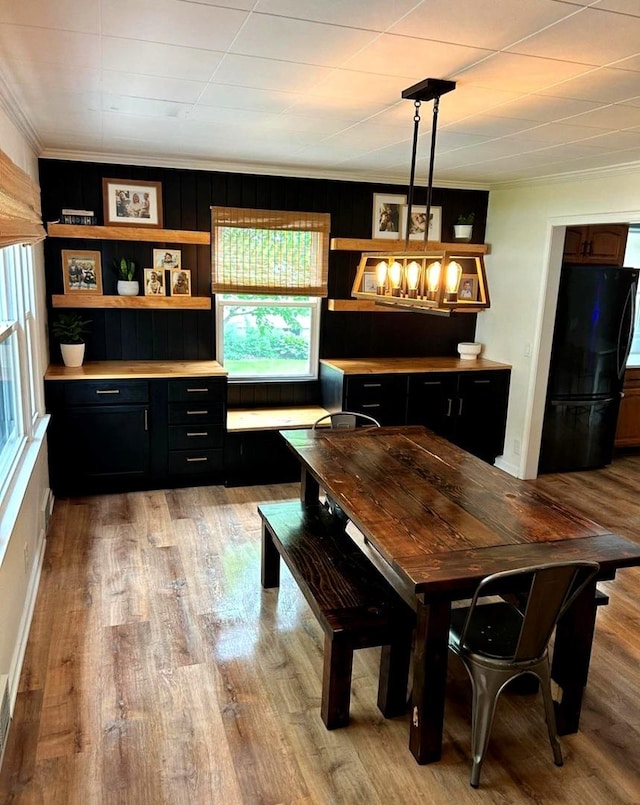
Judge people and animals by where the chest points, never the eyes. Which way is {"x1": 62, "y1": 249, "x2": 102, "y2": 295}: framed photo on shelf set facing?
toward the camera

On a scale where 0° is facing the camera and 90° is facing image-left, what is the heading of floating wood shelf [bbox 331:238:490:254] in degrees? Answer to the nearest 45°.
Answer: approximately 0°

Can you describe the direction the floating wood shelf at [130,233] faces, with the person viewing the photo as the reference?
facing the viewer

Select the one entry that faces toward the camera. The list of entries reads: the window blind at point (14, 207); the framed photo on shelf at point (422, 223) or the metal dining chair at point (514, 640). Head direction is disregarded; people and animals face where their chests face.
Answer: the framed photo on shelf

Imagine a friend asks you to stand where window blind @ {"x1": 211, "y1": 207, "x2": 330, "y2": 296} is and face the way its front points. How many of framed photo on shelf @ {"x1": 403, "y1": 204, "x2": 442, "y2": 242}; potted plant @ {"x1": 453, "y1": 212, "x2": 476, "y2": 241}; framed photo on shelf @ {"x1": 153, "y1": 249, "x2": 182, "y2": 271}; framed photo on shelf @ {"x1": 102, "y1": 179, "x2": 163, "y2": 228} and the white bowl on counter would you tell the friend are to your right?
2

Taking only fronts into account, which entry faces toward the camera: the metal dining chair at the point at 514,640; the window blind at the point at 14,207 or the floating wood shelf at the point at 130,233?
the floating wood shelf

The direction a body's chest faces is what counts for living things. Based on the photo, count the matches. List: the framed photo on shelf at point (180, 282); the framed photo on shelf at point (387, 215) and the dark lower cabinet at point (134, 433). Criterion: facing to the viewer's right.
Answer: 0

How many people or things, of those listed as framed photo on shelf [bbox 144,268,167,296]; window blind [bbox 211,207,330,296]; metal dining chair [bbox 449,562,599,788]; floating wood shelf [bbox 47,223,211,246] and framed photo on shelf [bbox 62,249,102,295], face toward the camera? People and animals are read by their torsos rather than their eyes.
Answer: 4

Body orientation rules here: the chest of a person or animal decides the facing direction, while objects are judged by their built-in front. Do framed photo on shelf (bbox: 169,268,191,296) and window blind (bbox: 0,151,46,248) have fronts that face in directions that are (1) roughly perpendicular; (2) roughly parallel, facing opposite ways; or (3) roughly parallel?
roughly perpendicular

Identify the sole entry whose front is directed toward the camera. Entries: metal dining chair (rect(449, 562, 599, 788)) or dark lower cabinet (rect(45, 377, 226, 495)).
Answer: the dark lower cabinet

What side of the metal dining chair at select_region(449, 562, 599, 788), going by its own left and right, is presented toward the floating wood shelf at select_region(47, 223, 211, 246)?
front

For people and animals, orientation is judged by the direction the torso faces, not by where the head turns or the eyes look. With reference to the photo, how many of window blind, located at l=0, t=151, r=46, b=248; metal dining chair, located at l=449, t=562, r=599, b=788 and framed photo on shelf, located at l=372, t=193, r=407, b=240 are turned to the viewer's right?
1

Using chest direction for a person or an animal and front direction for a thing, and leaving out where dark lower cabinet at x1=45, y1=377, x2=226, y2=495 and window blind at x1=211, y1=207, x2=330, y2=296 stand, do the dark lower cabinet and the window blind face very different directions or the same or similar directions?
same or similar directions

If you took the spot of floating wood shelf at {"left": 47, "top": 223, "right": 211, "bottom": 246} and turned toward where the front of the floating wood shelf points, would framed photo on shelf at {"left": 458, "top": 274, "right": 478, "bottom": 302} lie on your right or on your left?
on your left

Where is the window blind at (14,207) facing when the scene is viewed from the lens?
facing to the right of the viewer

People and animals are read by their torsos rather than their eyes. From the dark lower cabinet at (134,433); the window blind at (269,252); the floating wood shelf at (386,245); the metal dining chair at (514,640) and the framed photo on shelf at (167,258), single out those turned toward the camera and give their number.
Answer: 4

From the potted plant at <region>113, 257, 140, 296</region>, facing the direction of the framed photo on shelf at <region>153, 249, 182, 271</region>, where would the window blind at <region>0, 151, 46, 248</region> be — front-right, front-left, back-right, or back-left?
back-right
